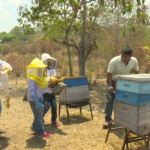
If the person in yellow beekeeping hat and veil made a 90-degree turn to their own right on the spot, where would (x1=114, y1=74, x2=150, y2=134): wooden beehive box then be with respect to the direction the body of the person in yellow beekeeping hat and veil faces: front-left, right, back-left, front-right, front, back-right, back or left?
front-left

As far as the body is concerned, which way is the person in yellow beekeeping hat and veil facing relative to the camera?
to the viewer's right

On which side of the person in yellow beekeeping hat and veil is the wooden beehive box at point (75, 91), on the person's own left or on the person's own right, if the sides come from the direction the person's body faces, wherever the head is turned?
on the person's own left
